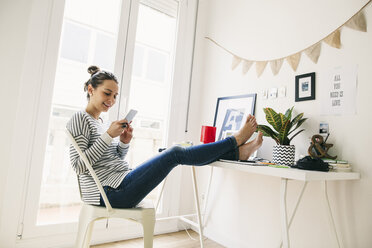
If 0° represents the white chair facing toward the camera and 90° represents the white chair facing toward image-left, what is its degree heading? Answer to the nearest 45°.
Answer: approximately 270°

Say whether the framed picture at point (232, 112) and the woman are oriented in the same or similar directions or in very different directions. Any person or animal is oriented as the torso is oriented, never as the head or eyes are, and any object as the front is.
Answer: very different directions

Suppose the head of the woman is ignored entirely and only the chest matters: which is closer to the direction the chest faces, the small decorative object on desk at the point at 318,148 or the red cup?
the small decorative object on desk

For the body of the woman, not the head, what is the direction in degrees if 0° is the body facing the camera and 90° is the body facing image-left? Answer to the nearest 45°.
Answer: approximately 270°

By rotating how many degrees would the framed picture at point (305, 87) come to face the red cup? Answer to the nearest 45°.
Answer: approximately 45° to its right

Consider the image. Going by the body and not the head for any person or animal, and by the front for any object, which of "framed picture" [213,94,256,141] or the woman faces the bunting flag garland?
the woman

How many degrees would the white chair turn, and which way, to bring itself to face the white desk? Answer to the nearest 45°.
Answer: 0° — it already faces it
